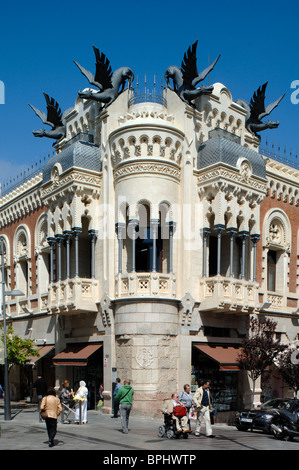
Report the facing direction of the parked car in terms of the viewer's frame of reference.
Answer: facing the viewer and to the left of the viewer

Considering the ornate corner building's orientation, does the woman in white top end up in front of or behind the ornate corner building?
in front

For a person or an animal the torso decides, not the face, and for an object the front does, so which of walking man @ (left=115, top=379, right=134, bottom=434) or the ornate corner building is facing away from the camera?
the walking man

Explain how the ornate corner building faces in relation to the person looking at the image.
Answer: facing the viewer

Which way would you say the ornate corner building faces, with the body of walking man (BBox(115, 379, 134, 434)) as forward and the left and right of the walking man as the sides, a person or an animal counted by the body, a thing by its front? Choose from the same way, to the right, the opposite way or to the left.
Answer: the opposite way

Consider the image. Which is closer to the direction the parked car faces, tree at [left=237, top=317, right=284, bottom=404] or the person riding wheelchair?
the person riding wheelchair

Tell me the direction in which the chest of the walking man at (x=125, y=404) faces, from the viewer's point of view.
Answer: away from the camera

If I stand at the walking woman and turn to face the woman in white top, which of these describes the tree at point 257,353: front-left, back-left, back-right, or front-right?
front-right

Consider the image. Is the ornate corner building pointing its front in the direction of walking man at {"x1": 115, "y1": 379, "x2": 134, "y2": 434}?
yes

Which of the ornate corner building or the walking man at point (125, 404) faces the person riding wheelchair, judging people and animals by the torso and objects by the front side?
the ornate corner building
